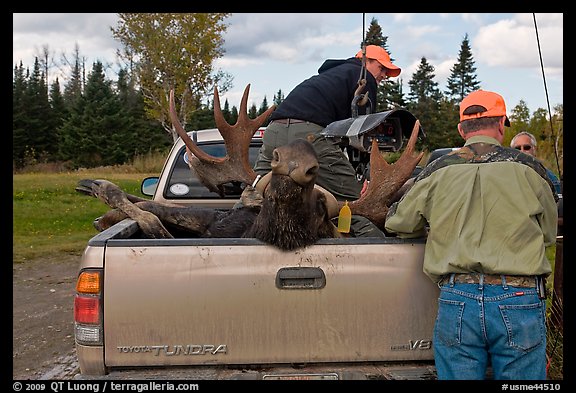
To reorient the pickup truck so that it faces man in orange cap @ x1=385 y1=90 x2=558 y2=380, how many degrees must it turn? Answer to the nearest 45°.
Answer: approximately 90° to its right

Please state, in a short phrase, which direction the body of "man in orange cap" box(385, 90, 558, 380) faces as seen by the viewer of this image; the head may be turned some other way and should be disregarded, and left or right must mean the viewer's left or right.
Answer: facing away from the viewer

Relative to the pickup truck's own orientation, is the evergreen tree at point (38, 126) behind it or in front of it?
in front

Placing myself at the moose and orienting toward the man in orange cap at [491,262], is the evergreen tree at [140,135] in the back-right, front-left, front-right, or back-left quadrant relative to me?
back-left

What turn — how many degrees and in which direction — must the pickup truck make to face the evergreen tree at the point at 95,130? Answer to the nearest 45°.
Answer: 0° — it already faces it

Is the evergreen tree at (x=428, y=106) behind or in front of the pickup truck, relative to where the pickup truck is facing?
in front

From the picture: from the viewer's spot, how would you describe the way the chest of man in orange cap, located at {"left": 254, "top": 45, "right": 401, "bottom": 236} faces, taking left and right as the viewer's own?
facing to the right of the viewer

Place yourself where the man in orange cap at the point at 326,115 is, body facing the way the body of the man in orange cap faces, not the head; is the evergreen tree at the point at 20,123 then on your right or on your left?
on your left

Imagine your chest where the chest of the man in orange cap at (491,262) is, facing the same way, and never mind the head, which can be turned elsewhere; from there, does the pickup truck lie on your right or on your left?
on your left

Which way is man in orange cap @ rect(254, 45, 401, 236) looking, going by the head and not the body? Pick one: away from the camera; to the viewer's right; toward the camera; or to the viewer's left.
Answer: to the viewer's right

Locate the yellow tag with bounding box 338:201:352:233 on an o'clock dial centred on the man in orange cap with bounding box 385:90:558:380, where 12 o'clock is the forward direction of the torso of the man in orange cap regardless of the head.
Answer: The yellow tag is roughly at 10 o'clock from the man in orange cap.

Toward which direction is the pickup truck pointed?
away from the camera

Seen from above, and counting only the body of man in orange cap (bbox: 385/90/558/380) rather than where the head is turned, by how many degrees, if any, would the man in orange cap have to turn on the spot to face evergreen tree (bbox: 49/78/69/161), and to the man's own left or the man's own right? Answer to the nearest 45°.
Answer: approximately 45° to the man's own left
